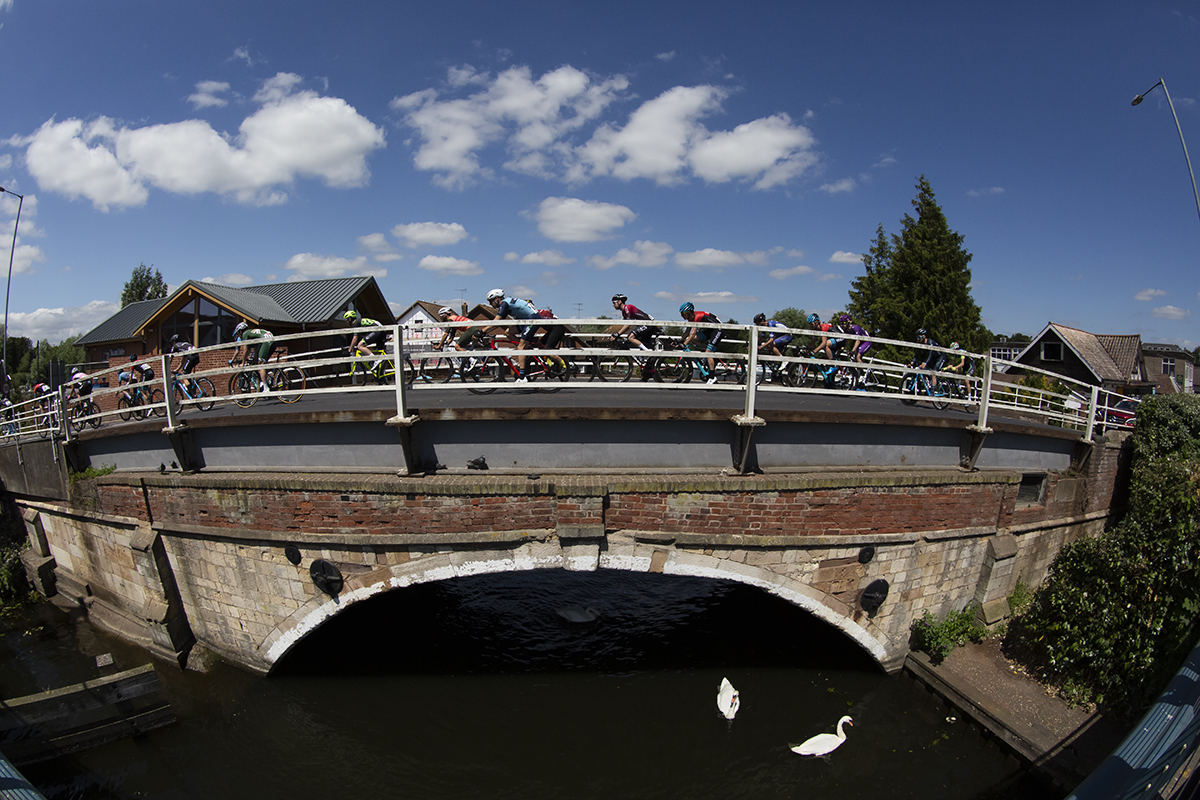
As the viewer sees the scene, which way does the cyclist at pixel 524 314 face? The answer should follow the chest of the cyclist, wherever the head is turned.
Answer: to the viewer's left

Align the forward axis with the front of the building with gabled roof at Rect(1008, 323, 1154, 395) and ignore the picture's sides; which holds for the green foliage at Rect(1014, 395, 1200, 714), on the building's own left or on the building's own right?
on the building's own left

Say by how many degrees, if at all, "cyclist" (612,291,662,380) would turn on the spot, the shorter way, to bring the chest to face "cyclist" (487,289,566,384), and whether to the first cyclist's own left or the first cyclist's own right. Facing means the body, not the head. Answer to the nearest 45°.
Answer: approximately 45° to the first cyclist's own left

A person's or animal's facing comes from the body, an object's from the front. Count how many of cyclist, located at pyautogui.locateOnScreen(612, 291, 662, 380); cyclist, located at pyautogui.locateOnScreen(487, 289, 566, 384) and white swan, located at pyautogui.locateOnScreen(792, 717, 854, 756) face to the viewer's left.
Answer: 2

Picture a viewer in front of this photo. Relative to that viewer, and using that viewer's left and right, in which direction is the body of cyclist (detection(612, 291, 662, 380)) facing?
facing to the left of the viewer

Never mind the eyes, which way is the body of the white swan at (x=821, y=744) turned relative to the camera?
to the viewer's right

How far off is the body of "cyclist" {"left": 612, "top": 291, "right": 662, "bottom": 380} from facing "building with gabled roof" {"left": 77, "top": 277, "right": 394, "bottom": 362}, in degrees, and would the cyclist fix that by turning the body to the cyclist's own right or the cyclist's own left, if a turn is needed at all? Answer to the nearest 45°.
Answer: approximately 45° to the cyclist's own right

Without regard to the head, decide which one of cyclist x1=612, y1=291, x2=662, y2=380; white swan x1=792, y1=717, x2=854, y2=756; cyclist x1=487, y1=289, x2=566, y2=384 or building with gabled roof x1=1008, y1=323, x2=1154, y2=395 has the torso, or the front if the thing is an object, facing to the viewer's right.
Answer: the white swan

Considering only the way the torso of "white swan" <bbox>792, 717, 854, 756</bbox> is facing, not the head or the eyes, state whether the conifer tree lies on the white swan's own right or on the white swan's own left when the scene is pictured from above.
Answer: on the white swan's own left

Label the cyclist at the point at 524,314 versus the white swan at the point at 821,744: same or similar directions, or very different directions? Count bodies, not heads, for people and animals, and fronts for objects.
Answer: very different directions

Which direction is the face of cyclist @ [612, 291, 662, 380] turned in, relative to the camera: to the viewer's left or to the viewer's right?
to the viewer's left

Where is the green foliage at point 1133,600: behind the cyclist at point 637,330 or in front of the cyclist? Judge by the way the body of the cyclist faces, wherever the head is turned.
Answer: behind
